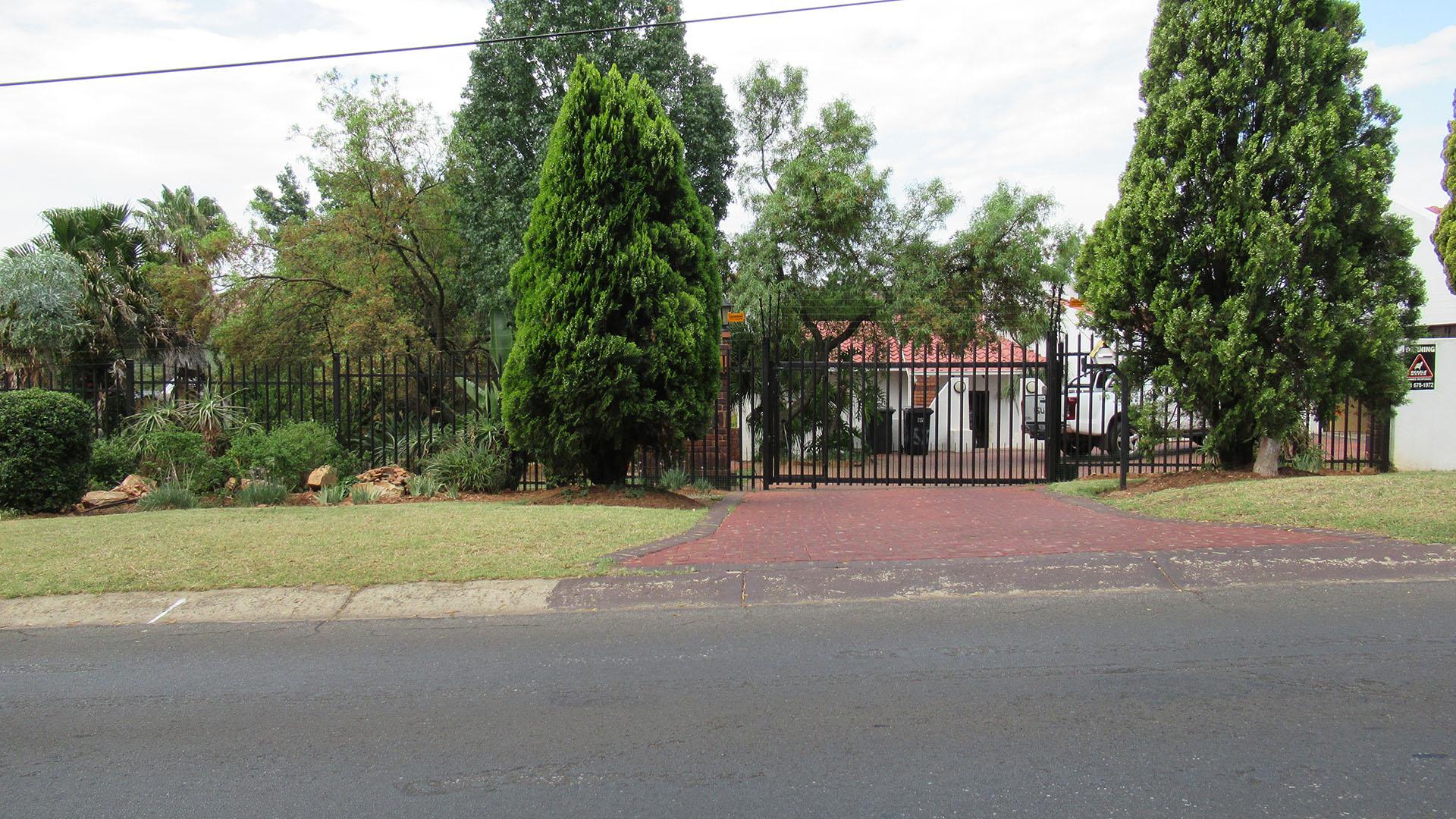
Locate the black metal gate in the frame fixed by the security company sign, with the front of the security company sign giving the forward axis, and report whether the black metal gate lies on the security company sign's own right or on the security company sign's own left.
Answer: on the security company sign's own right

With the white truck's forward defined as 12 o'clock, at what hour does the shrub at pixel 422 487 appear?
The shrub is roughly at 6 o'clock from the white truck.

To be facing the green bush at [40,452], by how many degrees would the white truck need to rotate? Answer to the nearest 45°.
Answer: approximately 180°

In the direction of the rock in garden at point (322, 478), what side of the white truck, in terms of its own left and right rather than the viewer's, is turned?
back

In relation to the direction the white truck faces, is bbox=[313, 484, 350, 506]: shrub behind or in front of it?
behind

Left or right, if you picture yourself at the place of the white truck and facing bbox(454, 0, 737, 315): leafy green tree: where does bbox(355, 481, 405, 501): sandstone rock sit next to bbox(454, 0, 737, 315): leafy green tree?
left

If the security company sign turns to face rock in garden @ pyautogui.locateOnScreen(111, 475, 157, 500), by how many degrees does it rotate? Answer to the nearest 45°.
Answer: approximately 45° to its right

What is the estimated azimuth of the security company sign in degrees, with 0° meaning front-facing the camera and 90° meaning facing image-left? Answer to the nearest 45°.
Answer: approximately 0°

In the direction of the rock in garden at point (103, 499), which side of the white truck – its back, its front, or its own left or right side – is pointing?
back

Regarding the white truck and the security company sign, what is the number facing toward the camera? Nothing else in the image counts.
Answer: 1

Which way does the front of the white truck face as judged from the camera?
facing away from the viewer and to the right of the viewer

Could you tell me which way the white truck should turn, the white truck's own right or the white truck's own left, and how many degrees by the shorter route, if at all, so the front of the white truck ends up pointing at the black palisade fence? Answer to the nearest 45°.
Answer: approximately 180°

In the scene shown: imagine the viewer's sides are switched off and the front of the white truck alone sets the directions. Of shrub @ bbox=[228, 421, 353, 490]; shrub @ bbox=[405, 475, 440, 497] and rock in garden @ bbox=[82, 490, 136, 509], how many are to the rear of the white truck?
3
